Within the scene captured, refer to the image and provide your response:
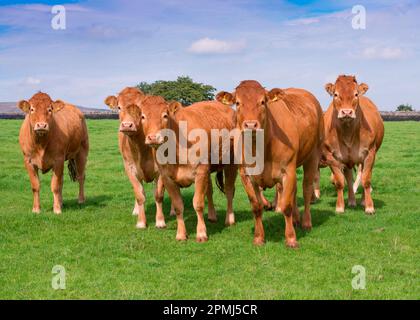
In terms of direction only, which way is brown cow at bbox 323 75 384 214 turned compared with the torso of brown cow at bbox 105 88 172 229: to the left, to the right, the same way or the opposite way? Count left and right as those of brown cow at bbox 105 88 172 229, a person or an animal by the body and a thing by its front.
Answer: the same way

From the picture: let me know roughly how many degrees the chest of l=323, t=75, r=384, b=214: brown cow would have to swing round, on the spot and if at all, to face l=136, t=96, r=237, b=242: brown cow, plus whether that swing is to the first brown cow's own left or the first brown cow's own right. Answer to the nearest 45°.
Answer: approximately 45° to the first brown cow's own right

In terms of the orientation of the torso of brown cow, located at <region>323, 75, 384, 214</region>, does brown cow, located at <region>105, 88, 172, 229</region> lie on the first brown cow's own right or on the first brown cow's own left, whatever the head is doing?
on the first brown cow's own right

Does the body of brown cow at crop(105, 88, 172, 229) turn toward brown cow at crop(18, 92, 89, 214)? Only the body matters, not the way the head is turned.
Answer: no

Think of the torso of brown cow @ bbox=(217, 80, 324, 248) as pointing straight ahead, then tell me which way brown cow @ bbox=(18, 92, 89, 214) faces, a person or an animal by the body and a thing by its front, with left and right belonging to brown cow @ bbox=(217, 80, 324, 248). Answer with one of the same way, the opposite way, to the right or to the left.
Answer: the same way

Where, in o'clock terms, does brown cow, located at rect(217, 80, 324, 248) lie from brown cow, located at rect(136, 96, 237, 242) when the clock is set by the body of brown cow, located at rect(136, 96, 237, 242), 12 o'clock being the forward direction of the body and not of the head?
brown cow, located at rect(217, 80, 324, 248) is roughly at 8 o'clock from brown cow, located at rect(136, 96, 237, 242).

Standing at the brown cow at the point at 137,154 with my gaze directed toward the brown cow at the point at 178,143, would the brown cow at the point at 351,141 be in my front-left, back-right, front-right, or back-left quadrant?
front-left

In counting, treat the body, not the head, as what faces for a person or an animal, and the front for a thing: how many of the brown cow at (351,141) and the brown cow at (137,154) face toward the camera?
2

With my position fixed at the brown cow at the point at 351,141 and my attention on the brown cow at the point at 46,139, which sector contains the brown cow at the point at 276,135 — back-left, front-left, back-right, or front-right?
front-left

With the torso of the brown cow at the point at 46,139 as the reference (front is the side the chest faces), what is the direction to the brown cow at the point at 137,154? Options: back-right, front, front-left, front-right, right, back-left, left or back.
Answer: left

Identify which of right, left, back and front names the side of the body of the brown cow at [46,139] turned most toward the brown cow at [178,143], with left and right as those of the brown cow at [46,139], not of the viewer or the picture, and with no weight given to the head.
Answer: left

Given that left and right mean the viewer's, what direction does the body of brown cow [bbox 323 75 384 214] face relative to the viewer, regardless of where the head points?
facing the viewer

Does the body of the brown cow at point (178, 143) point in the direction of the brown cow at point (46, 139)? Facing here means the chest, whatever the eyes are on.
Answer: no

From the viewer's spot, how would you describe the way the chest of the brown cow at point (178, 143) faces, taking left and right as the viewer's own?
facing the viewer and to the left of the viewer

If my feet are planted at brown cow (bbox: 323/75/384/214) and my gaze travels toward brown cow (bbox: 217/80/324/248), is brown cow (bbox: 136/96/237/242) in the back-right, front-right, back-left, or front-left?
front-right

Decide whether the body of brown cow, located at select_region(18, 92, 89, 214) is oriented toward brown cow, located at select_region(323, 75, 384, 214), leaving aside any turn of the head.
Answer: no
